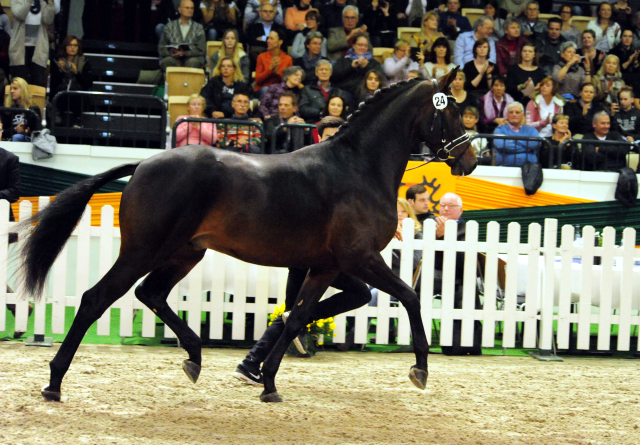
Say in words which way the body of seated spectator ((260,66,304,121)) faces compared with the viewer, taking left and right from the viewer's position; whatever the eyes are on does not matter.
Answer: facing the viewer and to the right of the viewer

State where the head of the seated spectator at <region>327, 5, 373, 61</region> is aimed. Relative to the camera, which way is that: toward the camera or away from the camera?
toward the camera

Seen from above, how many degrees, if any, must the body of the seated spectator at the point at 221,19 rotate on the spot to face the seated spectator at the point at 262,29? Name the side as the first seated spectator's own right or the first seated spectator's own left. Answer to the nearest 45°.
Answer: approximately 45° to the first seated spectator's own left

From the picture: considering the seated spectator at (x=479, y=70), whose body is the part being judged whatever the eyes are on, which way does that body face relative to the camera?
toward the camera

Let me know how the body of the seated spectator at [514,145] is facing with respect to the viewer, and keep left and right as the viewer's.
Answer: facing the viewer

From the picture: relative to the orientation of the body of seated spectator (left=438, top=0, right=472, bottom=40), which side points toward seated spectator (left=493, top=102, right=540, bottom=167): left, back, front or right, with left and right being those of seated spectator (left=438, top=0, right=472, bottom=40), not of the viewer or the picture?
front

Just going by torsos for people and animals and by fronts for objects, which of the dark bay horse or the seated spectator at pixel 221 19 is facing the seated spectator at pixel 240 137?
the seated spectator at pixel 221 19

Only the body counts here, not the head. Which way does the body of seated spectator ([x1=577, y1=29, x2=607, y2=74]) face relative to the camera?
toward the camera

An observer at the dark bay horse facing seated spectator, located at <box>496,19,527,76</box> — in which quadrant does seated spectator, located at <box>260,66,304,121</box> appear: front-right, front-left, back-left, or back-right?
front-left

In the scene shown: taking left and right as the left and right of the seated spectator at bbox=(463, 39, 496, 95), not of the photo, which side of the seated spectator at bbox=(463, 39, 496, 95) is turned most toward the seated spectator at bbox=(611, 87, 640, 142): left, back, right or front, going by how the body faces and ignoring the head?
left

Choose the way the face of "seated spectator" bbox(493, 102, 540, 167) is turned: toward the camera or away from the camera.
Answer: toward the camera

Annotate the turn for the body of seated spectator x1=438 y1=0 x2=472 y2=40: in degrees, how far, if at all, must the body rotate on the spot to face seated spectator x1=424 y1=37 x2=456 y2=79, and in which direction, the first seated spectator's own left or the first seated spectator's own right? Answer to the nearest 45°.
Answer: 0° — they already face them

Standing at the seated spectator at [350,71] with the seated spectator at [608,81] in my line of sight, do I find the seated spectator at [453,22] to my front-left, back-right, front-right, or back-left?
front-left

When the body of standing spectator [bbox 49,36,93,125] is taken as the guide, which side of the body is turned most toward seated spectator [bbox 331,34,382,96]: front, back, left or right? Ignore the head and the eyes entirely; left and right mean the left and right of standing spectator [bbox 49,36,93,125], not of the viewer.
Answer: left

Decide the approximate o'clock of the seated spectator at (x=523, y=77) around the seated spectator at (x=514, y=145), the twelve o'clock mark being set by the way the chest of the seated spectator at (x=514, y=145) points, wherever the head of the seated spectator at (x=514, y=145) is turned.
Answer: the seated spectator at (x=523, y=77) is roughly at 6 o'clock from the seated spectator at (x=514, y=145).

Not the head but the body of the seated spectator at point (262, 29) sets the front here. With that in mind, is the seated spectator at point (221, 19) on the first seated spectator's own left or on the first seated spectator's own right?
on the first seated spectator's own right

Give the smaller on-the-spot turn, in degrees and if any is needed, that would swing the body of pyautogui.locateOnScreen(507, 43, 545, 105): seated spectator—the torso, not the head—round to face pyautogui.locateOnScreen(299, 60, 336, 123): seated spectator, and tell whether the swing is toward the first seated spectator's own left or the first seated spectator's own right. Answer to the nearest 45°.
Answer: approximately 45° to the first seated spectator's own right

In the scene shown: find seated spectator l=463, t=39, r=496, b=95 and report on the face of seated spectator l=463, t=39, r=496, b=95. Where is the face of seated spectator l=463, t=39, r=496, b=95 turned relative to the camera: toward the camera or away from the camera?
toward the camera

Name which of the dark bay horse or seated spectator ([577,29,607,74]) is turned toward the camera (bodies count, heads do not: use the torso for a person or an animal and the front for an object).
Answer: the seated spectator
